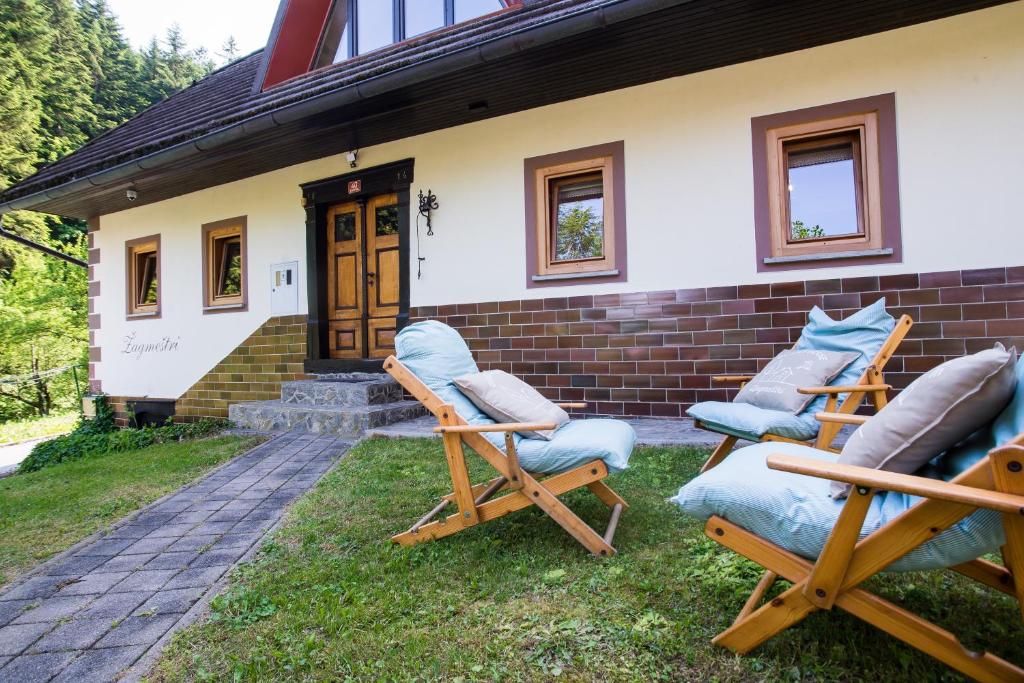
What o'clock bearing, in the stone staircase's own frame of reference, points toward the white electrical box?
The white electrical box is roughly at 4 o'clock from the stone staircase.

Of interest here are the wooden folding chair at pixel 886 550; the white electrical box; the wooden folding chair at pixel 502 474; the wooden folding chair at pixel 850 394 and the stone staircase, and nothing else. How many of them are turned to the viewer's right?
1

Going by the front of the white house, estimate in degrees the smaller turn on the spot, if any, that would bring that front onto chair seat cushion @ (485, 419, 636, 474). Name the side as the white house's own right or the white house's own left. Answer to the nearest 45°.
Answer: approximately 45° to the white house's own left

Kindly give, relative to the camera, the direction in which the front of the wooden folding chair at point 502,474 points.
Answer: facing to the right of the viewer

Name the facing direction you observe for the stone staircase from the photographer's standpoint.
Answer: facing the viewer and to the left of the viewer

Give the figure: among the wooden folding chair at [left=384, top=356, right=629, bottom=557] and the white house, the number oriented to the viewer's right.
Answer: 1

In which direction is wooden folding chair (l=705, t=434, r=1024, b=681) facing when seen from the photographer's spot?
facing to the left of the viewer

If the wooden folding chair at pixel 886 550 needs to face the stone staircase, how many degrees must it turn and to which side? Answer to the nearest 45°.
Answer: approximately 45° to its right

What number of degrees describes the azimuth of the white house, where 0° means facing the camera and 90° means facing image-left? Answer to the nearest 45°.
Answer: approximately 45°

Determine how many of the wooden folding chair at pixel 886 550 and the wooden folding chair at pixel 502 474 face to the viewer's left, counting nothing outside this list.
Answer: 1

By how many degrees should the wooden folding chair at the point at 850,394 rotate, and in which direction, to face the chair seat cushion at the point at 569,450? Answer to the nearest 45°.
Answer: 0° — it already faces it

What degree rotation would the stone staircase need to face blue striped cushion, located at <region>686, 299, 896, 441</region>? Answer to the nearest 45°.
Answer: approximately 90° to its left

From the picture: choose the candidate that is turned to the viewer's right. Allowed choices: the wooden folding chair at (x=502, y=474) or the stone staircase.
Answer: the wooden folding chair

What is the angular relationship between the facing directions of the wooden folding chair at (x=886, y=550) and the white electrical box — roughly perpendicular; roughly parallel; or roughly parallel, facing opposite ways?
roughly perpendicular

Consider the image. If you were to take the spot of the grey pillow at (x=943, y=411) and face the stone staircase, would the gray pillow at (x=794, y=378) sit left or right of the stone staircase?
right
